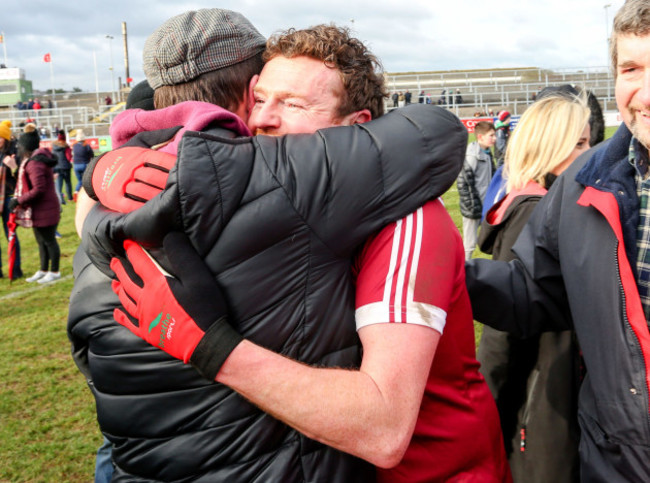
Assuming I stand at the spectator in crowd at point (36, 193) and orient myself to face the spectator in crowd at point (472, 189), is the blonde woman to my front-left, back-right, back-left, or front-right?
front-right

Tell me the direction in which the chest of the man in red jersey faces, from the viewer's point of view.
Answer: to the viewer's left

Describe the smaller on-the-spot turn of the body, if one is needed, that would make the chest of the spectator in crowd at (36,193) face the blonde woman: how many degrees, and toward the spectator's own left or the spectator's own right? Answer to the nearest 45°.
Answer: approximately 90° to the spectator's own left

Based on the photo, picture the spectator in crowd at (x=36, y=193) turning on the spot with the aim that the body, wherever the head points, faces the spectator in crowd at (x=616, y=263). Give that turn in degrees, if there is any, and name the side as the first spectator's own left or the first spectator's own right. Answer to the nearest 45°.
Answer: approximately 90° to the first spectator's own left

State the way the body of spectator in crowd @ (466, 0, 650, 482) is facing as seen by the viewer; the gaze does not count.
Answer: toward the camera

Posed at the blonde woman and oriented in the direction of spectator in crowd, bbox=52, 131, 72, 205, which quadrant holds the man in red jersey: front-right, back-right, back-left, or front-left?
back-left
